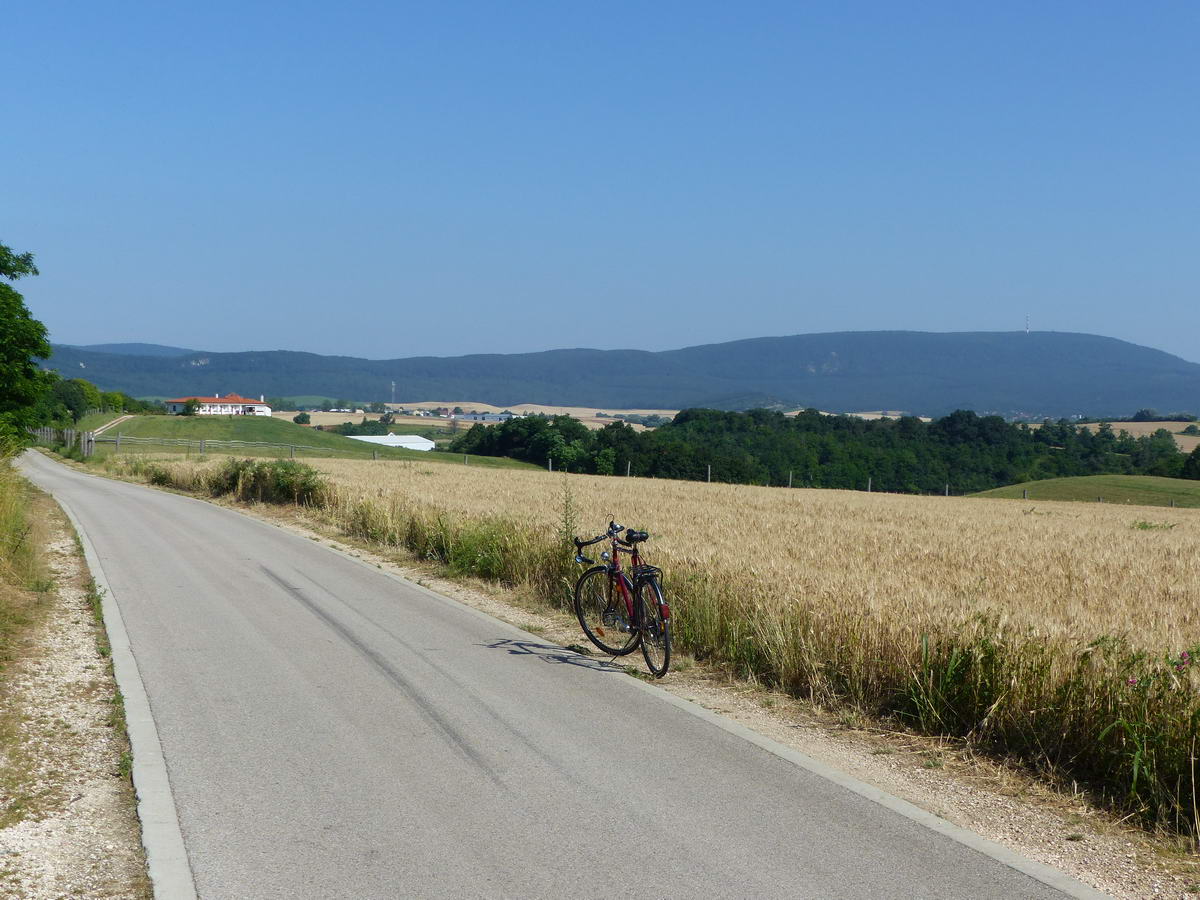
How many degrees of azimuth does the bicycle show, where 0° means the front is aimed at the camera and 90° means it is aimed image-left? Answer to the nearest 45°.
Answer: approximately 135°

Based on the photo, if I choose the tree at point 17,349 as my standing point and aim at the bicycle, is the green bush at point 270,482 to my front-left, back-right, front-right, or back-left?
front-left

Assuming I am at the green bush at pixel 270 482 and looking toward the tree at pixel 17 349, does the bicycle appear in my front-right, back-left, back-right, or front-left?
back-left

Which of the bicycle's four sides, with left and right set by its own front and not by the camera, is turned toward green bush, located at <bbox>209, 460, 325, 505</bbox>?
front

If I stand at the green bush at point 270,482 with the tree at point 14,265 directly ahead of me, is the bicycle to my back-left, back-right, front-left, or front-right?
back-left

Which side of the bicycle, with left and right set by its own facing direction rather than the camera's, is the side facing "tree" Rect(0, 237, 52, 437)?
front

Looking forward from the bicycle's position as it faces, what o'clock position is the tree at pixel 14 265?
The tree is roughly at 12 o'clock from the bicycle.
